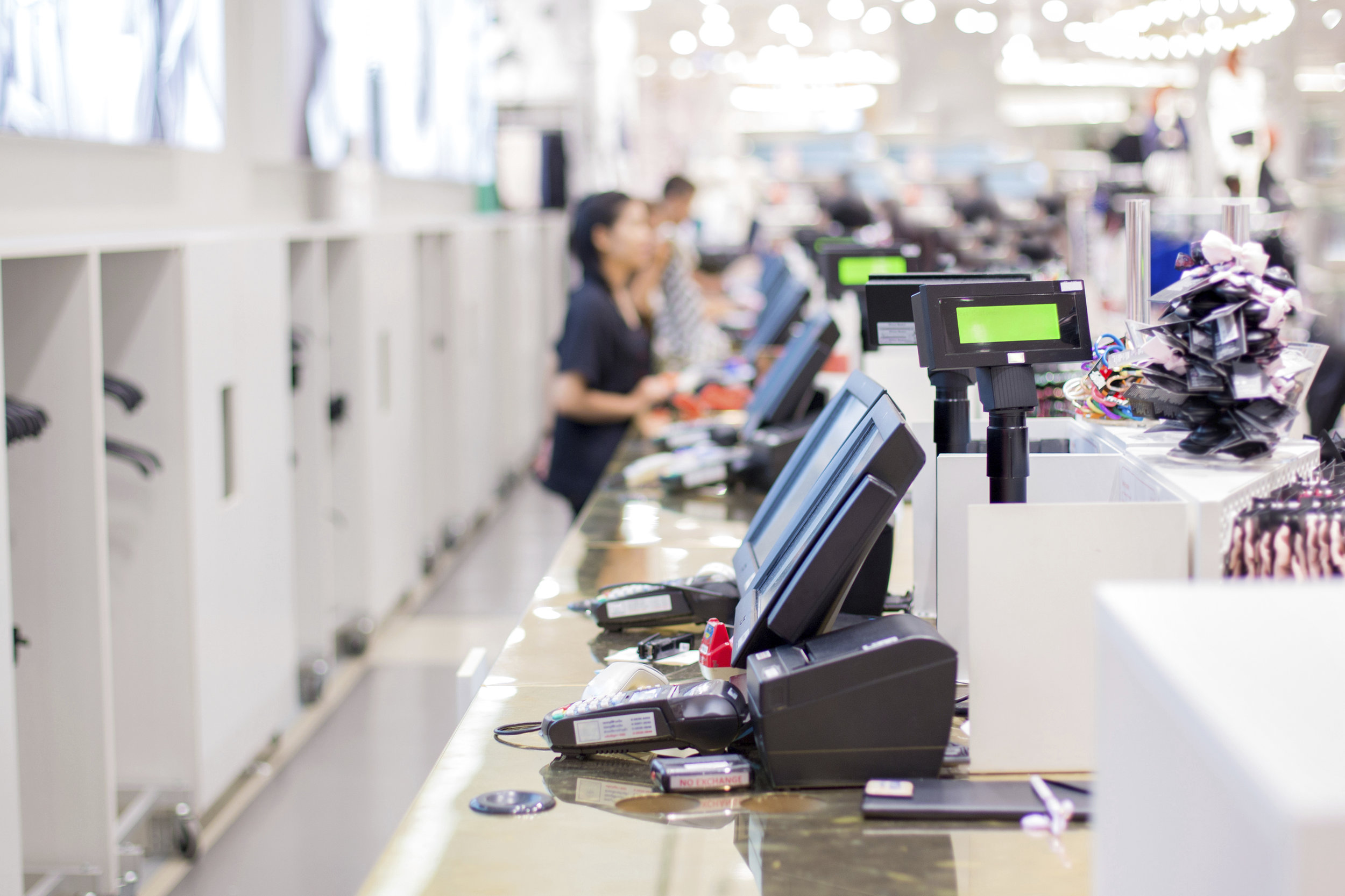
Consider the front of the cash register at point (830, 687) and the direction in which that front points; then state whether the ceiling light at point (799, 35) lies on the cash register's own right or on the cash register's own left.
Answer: on the cash register's own right

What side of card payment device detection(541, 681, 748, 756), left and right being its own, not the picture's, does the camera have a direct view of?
left

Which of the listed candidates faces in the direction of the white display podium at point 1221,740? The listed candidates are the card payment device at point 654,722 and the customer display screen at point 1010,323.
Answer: the customer display screen

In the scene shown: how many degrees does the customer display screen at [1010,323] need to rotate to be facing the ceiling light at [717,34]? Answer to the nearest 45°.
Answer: approximately 180°

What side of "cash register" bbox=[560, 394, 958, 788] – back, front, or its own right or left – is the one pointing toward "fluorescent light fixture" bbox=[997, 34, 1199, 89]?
right

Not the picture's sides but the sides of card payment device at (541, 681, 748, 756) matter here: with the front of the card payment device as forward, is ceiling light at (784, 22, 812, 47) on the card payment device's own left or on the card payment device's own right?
on the card payment device's own right

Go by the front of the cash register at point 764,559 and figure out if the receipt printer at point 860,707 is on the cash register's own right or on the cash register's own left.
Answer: on the cash register's own left

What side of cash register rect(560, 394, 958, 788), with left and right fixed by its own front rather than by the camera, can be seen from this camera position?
left

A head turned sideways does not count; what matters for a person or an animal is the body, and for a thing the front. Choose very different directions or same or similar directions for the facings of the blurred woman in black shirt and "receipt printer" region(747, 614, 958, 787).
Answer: very different directions

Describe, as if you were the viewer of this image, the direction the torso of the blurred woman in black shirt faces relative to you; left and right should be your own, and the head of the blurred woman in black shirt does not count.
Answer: facing to the right of the viewer

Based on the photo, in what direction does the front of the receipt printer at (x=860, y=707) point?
to the viewer's left

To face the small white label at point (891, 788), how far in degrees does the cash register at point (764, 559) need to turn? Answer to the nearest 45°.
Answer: approximately 90° to its left

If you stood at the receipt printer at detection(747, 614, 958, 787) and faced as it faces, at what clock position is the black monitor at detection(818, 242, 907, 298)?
The black monitor is roughly at 3 o'clock from the receipt printer.

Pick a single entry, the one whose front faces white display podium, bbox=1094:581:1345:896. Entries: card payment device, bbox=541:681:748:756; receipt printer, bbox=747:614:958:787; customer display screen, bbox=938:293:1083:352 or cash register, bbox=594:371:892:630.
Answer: the customer display screen
